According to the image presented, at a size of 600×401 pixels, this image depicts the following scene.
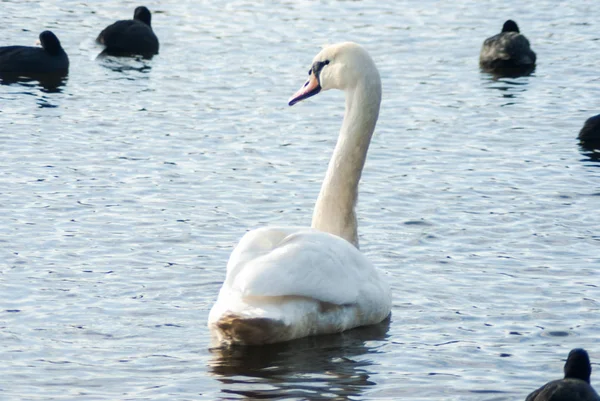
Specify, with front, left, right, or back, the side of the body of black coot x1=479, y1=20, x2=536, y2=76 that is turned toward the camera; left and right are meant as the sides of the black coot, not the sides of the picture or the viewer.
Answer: back

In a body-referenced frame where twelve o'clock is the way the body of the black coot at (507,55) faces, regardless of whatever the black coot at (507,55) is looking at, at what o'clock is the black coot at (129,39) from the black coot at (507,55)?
the black coot at (129,39) is roughly at 9 o'clock from the black coot at (507,55).

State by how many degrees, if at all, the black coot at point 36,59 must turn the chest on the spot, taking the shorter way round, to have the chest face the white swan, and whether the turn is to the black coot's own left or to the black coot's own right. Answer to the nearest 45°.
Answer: approximately 90° to the black coot's own right

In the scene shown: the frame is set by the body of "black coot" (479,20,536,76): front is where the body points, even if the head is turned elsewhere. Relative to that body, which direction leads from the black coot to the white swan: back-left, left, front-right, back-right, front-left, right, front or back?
back

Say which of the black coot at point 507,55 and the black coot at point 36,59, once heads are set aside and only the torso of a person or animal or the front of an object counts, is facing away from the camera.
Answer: the black coot at point 507,55

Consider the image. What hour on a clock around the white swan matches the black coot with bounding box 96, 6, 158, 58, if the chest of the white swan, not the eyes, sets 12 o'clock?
The black coot is roughly at 10 o'clock from the white swan.

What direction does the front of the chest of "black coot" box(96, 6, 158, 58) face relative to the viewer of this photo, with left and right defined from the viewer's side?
facing away from the viewer and to the right of the viewer

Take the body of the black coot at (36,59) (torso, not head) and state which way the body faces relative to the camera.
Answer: to the viewer's right

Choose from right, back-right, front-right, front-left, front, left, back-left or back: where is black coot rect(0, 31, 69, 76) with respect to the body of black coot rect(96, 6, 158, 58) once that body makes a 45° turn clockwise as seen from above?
back-right

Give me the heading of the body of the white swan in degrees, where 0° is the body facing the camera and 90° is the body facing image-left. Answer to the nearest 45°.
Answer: approximately 225°

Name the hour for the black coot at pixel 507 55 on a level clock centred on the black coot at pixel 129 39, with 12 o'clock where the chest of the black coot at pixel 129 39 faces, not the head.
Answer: the black coot at pixel 507 55 is roughly at 2 o'clock from the black coot at pixel 129 39.

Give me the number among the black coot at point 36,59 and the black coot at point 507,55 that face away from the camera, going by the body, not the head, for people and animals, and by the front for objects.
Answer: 1
